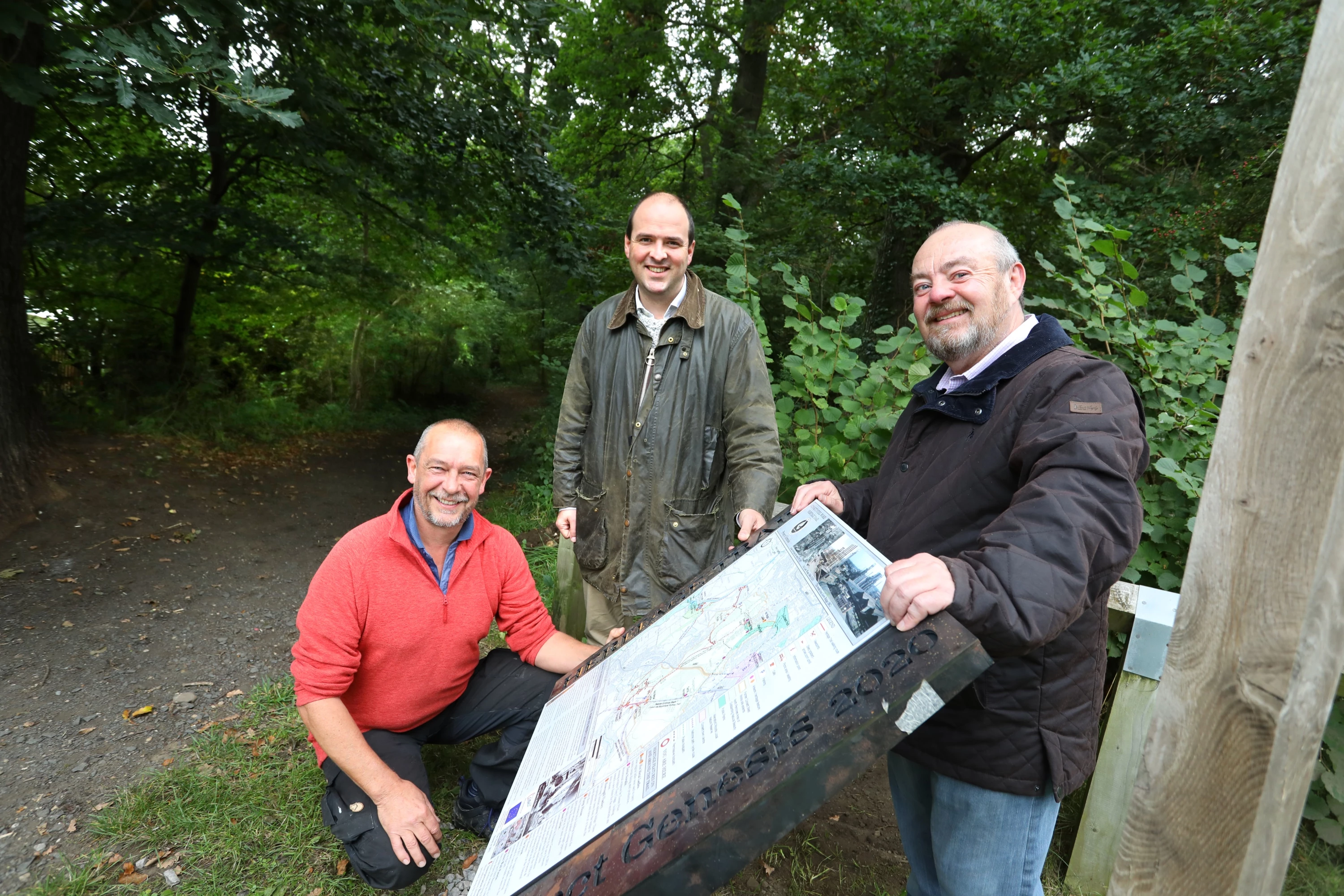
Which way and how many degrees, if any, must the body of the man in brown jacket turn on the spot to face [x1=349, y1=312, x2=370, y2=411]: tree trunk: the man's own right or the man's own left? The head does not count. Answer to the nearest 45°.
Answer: approximately 90° to the man's own right

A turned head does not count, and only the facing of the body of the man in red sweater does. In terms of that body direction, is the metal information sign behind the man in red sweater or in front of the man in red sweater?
in front

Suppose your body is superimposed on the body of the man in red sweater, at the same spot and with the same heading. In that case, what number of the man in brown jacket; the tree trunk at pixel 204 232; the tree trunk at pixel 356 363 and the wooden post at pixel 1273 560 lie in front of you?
2

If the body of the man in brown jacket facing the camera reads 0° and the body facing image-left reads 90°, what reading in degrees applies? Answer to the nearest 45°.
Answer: approximately 45°

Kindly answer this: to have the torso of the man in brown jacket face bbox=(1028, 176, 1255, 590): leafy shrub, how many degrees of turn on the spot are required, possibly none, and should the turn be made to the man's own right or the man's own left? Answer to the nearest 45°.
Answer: approximately 135° to the man's own right

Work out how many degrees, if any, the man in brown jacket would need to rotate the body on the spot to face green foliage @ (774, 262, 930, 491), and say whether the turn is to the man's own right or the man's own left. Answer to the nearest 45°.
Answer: approximately 135° to the man's own right

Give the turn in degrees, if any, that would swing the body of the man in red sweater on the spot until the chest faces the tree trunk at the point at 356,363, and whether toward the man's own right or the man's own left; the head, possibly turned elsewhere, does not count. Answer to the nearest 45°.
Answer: approximately 135° to the man's own left

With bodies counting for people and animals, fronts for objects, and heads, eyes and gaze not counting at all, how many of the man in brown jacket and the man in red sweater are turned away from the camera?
0

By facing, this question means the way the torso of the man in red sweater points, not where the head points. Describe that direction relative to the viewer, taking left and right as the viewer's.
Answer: facing the viewer and to the right of the viewer

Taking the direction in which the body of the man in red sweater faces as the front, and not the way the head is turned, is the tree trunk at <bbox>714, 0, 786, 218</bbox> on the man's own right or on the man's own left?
on the man's own left

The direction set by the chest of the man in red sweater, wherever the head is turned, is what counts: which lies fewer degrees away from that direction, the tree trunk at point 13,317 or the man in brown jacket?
the man in brown jacket

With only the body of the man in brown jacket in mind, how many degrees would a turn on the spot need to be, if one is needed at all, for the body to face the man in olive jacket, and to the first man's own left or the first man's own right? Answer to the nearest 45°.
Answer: approximately 90° to the first man's own right

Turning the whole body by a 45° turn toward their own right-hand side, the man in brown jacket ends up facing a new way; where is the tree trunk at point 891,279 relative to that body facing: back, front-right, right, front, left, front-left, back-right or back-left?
right

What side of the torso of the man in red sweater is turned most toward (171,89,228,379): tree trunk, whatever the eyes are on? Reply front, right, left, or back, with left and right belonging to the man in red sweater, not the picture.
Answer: back

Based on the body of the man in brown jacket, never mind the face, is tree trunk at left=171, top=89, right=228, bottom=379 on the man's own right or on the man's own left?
on the man's own right
